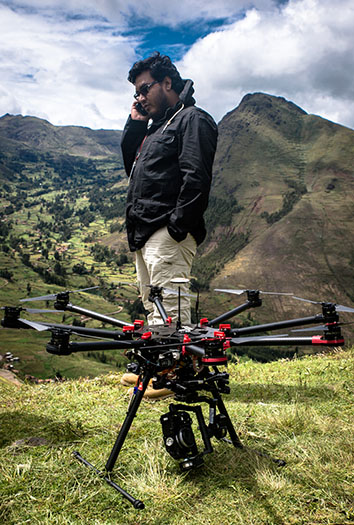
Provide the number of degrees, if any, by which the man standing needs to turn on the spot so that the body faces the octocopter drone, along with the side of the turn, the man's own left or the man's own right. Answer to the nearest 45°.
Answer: approximately 45° to the man's own left

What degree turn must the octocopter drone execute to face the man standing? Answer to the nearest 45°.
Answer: approximately 135° to its left

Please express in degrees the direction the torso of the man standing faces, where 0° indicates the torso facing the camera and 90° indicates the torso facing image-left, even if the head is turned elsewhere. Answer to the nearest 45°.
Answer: approximately 45°
